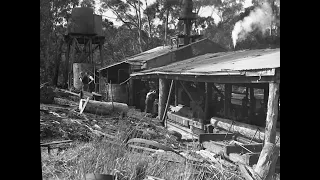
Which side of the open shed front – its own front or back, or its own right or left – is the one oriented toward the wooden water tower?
right

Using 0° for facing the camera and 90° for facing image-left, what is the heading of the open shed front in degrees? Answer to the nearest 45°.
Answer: approximately 45°

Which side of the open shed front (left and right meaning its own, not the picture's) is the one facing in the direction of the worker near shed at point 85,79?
right
